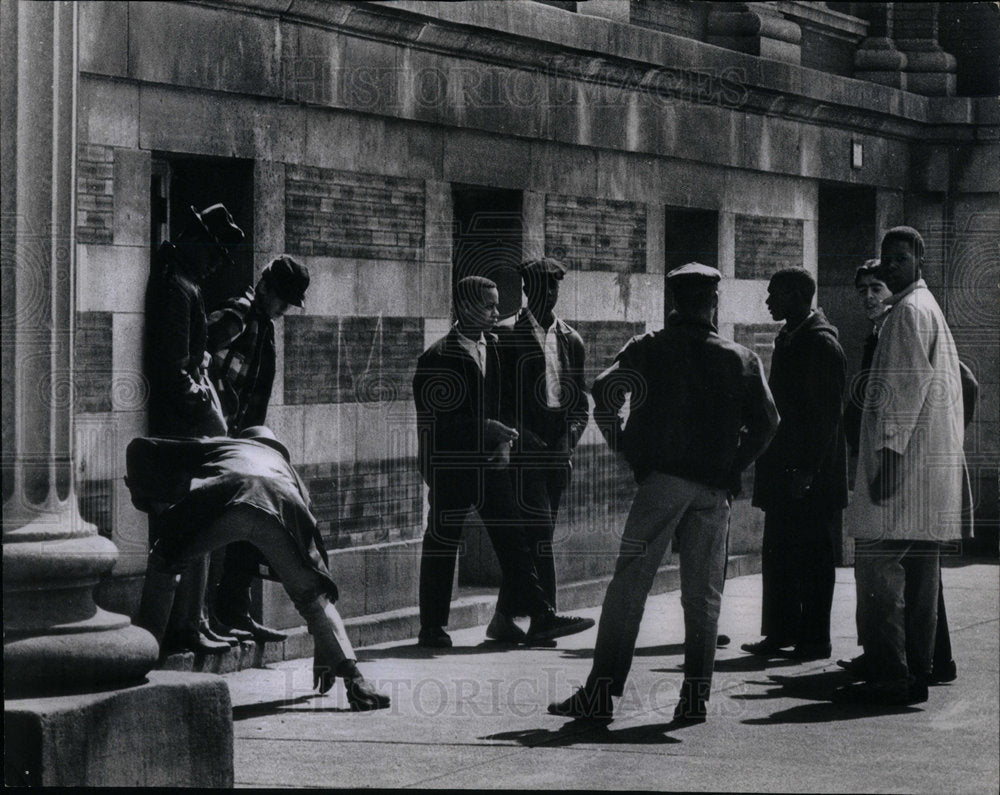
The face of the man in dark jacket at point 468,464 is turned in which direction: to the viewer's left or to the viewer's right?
to the viewer's right

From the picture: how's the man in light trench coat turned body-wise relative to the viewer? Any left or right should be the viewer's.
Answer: facing to the left of the viewer

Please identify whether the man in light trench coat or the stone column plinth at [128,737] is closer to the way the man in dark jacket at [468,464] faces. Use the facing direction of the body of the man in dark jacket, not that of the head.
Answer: the man in light trench coat

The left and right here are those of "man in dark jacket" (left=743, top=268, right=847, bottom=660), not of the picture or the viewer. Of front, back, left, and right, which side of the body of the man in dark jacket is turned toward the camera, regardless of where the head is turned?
left

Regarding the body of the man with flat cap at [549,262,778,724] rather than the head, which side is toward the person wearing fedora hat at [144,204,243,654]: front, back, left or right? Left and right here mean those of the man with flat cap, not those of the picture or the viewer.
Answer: left

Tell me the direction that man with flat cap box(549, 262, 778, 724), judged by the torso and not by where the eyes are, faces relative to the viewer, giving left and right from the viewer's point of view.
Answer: facing away from the viewer

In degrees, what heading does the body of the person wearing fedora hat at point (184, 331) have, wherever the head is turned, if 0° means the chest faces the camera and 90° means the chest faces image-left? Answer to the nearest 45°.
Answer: approximately 270°

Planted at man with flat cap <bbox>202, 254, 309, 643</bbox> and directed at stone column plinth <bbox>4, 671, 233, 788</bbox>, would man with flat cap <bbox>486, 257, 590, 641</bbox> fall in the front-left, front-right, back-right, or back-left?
back-left

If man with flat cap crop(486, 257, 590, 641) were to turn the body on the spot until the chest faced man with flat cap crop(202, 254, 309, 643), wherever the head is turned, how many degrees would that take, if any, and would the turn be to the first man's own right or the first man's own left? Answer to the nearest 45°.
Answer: approximately 45° to the first man's own right

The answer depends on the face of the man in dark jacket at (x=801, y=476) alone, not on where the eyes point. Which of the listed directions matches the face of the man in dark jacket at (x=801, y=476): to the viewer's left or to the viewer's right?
to the viewer's left

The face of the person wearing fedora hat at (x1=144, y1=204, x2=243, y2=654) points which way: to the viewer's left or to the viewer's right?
to the viewer's right
